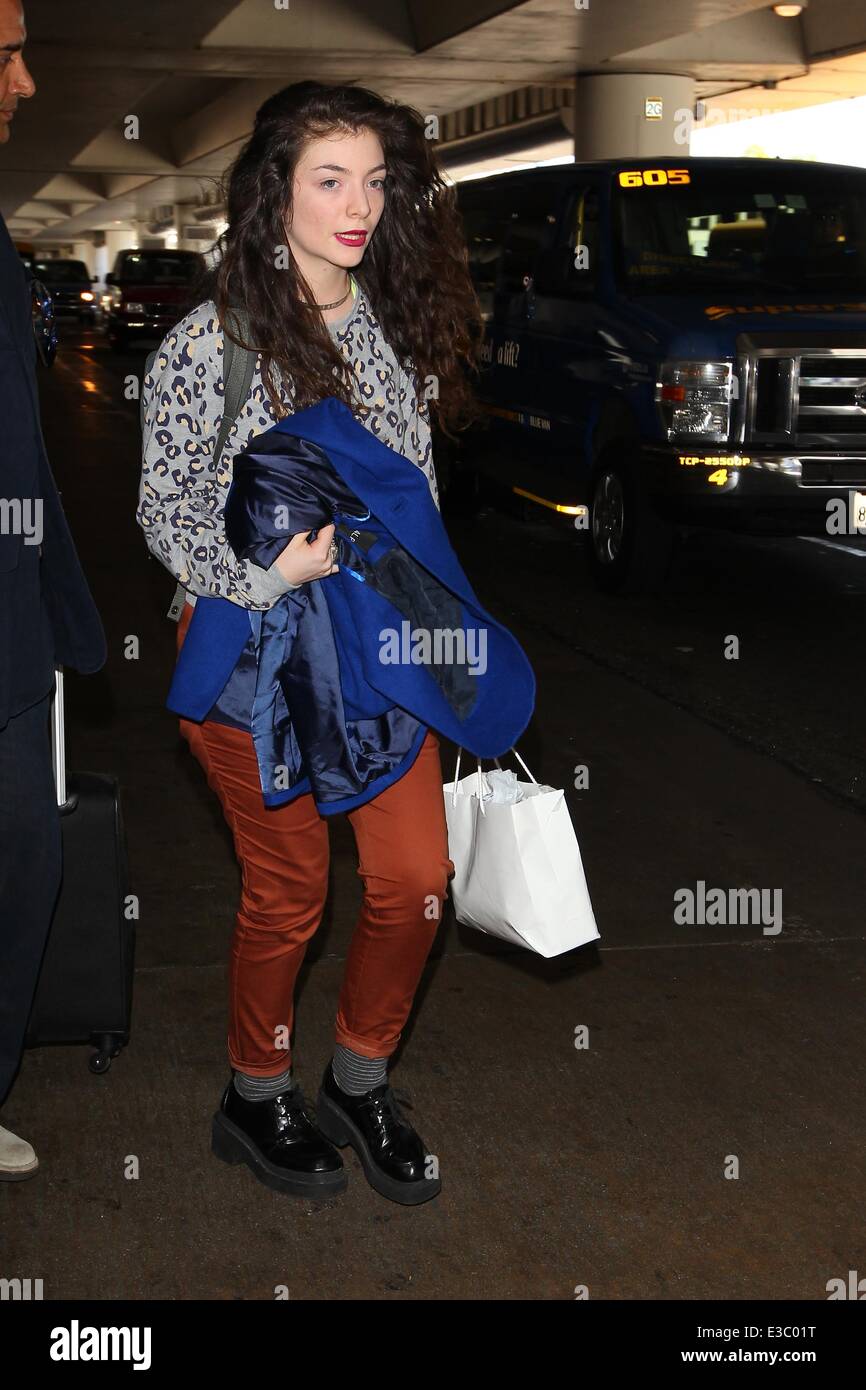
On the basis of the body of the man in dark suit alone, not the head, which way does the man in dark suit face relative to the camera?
to the viewer's right

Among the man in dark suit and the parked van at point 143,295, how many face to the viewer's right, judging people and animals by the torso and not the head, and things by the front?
1

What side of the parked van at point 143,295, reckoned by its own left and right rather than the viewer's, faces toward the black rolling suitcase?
front

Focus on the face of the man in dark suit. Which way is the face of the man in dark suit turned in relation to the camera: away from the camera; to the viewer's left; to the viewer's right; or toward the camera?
to the viewer's right

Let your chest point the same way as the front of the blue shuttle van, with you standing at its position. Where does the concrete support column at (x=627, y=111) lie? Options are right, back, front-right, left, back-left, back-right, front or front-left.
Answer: back-left

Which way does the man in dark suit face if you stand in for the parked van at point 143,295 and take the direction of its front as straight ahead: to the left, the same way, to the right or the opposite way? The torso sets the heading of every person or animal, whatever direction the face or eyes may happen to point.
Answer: to the left

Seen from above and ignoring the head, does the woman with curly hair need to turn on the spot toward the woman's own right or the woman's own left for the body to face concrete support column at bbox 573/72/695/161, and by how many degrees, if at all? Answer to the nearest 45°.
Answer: approximately 135° to the woman's own left

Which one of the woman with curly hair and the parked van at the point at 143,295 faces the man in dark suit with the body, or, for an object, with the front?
the parked van

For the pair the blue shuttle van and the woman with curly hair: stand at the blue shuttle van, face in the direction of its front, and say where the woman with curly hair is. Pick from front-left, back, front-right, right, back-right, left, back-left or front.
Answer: front-right

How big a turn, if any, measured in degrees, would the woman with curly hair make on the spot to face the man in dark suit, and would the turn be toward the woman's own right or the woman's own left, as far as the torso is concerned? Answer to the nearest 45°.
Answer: approximately 135° to the woman's own right
